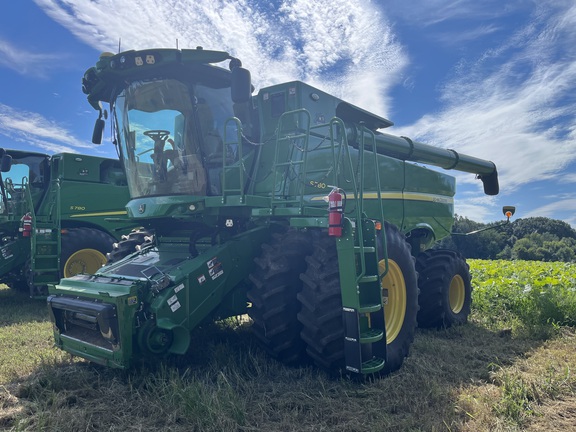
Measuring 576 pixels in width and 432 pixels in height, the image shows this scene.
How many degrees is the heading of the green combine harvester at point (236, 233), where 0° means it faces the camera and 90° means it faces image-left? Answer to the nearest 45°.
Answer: approximately 45°

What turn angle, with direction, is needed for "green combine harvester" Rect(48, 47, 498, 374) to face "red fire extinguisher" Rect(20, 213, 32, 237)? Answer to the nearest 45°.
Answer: approximately 90° to its right

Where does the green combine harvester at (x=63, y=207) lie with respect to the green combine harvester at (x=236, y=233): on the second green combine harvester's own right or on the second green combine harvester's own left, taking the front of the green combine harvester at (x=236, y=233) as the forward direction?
on the second green combine harvester's own right
